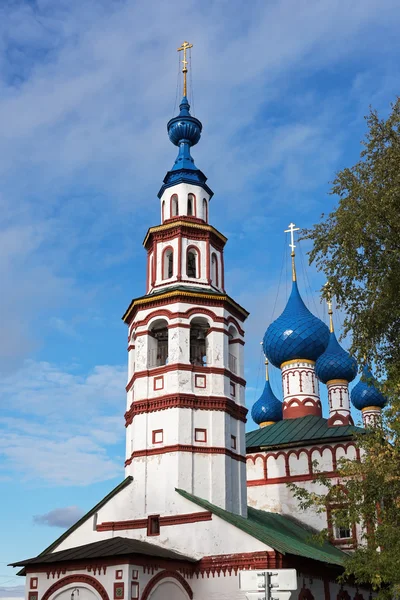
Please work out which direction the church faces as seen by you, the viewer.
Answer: facing the viewer and to the left of the viewer

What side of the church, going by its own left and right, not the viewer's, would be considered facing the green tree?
left
